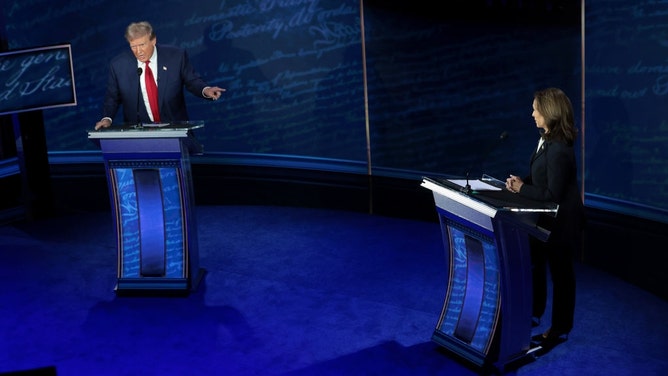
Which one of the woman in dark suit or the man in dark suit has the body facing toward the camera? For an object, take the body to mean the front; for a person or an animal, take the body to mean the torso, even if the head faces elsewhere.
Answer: the man in dark suit

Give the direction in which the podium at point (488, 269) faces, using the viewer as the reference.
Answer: facing the viewer and to the left of the viewer

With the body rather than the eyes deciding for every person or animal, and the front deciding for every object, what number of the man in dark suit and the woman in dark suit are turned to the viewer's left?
1

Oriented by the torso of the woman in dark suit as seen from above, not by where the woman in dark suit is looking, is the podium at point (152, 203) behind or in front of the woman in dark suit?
in front

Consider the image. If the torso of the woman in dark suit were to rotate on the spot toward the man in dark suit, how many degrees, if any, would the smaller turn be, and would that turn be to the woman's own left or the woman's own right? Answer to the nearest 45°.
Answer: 0° — they already face them

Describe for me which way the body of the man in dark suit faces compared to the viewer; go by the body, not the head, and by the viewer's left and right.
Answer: facing the viewer

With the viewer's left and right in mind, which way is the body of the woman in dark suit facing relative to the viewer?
facing to the left of the viewer

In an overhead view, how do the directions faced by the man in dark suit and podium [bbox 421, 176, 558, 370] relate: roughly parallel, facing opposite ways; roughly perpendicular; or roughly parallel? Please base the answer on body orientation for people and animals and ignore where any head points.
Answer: roughly perpendicular

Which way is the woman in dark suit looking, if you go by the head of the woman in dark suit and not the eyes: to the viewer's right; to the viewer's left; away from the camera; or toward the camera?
to the viewer's left

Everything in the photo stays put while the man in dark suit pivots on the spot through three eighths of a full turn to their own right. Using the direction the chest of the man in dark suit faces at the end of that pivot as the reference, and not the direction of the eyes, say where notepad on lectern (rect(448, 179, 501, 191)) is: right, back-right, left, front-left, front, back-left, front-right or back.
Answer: back
